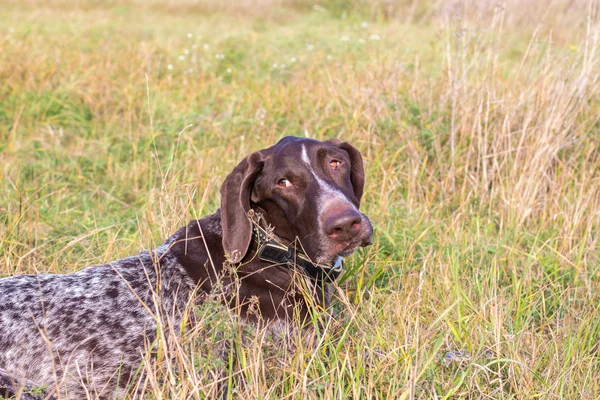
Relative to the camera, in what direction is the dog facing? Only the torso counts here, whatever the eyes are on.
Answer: to the viewer's right
